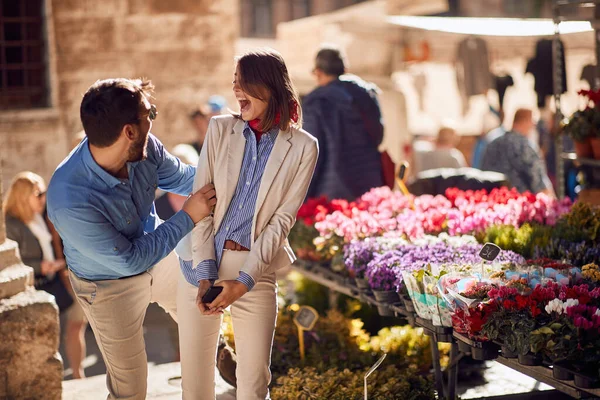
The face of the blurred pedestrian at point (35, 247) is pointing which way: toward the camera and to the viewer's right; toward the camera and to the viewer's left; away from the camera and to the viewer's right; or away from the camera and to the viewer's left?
toward the camera and to the viewer's right

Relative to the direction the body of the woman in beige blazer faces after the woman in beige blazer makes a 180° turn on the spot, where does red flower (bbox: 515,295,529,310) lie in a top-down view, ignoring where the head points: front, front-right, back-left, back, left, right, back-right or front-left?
right

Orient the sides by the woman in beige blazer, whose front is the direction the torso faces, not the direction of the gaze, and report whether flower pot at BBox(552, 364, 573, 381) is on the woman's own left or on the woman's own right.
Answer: on the woman's own left

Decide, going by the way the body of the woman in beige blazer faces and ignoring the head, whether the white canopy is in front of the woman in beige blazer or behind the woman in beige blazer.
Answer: behind

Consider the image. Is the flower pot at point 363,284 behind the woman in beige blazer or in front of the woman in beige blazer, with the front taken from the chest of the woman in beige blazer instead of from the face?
behind

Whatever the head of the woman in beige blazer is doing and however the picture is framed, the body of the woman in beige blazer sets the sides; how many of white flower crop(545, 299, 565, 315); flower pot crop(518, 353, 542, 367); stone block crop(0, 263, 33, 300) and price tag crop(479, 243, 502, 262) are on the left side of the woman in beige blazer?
3

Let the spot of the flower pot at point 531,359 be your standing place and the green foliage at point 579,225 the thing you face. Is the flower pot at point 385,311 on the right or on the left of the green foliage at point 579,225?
left

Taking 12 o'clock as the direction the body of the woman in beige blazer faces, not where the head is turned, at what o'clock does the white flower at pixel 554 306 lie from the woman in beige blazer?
The white flower is roughly at 9 o'clock from the woman in beige blazer.

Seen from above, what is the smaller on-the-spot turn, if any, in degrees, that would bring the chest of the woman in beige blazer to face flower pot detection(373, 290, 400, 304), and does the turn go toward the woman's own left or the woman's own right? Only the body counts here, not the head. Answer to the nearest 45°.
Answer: approximately 135° to the woman's own left

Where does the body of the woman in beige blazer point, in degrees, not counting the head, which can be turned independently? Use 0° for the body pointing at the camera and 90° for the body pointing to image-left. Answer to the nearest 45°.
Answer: approximately 0°

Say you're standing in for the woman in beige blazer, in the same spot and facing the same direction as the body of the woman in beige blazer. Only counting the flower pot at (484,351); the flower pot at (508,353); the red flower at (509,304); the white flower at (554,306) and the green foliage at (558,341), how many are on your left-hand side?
5

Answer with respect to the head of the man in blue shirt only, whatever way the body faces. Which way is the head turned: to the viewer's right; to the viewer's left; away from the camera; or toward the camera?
to the viewer's right

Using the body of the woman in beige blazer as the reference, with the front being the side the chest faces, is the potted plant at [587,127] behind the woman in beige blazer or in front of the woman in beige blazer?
behind

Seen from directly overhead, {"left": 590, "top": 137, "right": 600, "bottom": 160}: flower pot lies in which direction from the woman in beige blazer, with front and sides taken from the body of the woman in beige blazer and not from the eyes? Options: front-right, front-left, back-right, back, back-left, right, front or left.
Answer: back-left

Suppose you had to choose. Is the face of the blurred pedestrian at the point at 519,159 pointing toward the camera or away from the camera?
away from the camera
